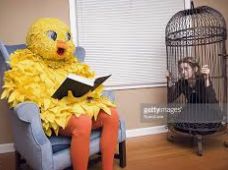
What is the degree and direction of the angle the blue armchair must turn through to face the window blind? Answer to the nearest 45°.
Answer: approximately 90° to its left

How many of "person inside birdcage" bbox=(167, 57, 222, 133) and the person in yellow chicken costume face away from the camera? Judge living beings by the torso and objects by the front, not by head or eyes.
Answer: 0

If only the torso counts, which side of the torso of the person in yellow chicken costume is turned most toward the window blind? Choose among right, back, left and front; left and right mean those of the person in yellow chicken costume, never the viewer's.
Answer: left

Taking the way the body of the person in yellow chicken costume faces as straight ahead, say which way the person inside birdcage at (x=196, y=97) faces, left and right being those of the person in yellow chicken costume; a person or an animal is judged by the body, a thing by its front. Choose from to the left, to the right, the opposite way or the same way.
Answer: to the right

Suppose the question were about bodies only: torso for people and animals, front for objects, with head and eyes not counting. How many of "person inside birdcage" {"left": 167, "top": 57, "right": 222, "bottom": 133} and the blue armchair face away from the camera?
0

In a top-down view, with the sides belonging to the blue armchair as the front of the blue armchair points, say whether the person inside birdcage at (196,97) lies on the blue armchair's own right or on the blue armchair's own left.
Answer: on the blue armchair's own left

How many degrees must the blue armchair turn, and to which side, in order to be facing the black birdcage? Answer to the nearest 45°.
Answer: approximately 90° to its left

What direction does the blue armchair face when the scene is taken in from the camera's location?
facing the viewer and to the right of the viewer

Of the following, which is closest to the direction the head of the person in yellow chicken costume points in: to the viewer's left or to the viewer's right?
to the viewer's right

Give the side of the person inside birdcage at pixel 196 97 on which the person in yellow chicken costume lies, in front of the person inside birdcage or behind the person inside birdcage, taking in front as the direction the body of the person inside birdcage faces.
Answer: in front
